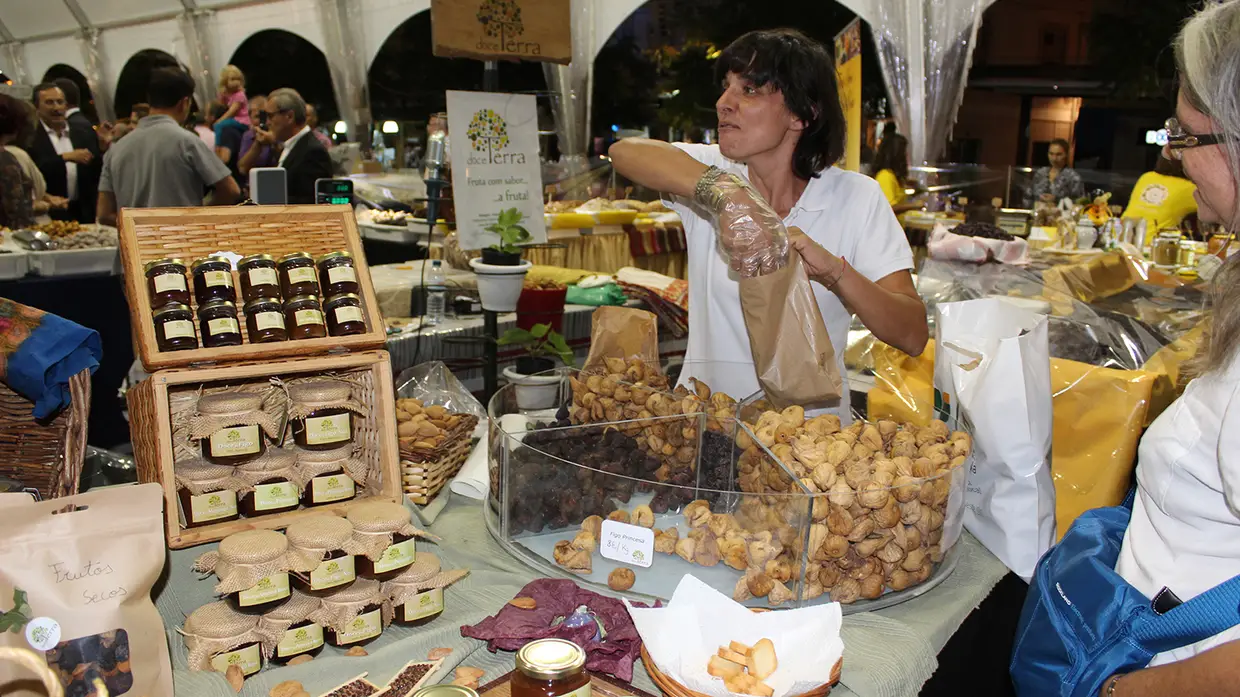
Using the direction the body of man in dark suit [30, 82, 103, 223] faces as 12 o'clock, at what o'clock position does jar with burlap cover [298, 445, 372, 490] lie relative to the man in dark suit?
The jar with burlap cover is roughly at 12 o'clock from the man in dark suit.

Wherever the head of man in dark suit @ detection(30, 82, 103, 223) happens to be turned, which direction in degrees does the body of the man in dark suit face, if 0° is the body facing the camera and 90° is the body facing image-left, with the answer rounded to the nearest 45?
approximately 0°

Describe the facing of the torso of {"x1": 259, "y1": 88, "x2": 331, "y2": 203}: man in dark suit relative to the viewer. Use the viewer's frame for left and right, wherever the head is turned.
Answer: facing to the left of the viewer

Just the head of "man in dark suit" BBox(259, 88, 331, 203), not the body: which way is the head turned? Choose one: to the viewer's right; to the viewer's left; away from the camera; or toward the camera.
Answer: to the viewer's left

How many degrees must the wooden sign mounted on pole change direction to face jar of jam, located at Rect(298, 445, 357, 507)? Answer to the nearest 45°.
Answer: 0° — it already faces it

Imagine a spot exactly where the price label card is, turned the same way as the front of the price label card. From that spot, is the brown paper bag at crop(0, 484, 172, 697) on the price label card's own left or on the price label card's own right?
on the price label card's own right

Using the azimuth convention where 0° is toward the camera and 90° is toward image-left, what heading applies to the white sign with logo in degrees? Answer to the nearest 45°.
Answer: approximately 0°

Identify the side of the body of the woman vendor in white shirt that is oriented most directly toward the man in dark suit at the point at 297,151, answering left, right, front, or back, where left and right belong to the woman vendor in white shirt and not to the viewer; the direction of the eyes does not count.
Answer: right

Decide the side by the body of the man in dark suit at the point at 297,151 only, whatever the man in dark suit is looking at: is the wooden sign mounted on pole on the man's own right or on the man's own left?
on the man's own left

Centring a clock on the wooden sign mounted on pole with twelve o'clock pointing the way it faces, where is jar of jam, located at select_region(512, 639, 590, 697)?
The jar of jam is roughly at 12 o'clock from the wooden sign mounted on pole.
